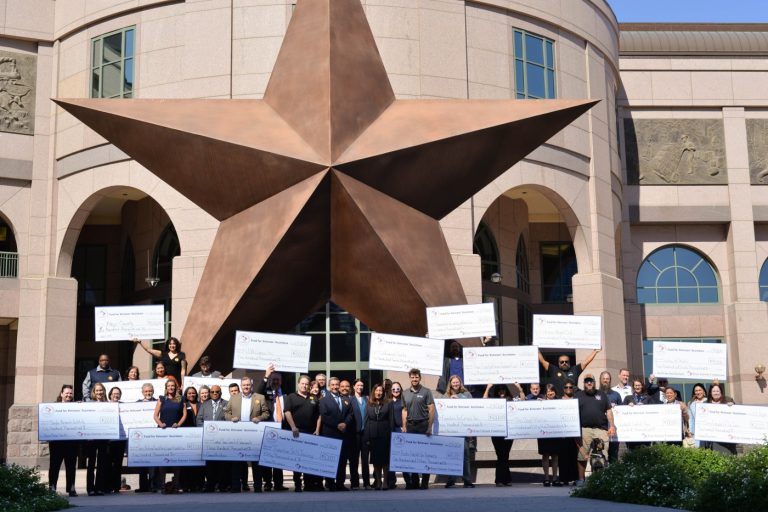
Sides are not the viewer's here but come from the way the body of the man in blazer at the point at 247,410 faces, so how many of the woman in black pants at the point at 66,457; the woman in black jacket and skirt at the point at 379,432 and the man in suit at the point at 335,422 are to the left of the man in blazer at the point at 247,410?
2

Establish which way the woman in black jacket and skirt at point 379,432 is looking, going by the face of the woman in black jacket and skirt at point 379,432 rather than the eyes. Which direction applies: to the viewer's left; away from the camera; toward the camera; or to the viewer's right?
toward the camera

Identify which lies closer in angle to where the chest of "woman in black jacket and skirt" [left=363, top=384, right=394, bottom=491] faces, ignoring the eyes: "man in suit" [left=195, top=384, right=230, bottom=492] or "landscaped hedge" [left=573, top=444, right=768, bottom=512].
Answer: the landscaped hedge

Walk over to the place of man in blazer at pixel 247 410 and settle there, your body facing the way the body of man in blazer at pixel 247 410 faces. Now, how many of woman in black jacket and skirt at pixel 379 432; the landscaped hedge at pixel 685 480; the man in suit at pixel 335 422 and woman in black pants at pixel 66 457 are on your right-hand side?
1

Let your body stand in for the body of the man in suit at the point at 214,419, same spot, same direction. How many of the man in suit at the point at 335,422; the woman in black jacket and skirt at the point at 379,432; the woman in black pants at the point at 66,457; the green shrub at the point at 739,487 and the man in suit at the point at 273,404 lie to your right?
1

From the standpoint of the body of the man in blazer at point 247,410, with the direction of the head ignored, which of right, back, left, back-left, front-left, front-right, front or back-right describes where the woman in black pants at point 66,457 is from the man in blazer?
right

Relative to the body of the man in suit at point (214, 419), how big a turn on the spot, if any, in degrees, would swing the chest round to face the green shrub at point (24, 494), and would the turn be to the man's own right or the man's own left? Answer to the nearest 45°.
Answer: approximately 45° to the man's own right

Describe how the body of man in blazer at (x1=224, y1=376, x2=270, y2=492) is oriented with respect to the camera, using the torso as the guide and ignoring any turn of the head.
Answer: toward the camera

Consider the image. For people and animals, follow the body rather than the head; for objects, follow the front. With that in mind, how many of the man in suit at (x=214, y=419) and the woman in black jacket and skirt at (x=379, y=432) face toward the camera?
2

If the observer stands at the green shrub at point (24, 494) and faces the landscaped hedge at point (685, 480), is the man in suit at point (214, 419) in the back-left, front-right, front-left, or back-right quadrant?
front-left

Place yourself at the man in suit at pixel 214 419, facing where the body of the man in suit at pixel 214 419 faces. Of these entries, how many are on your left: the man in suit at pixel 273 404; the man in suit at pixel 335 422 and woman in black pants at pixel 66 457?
2

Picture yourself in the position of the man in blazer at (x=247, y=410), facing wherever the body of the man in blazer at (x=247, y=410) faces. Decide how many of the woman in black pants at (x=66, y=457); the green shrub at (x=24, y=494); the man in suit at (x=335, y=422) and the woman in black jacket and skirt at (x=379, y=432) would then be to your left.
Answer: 2

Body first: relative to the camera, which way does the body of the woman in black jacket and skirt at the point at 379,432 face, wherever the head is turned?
toward the camera

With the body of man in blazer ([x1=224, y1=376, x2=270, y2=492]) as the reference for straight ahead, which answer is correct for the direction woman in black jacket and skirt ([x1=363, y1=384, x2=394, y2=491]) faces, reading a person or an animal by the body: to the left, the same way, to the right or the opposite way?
the same way

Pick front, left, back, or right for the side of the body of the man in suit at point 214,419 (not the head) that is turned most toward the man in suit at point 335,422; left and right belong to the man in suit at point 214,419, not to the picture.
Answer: left

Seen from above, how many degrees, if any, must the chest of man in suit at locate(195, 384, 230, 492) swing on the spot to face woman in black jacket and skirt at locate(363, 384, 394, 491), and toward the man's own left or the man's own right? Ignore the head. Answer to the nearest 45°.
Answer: approximately 90° to the man's own left
